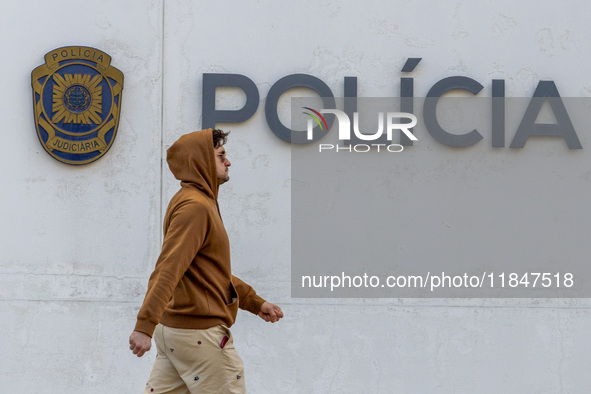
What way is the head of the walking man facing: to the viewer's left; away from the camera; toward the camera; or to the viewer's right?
to the viewer's right

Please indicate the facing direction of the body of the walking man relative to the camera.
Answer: to the viewer's right
